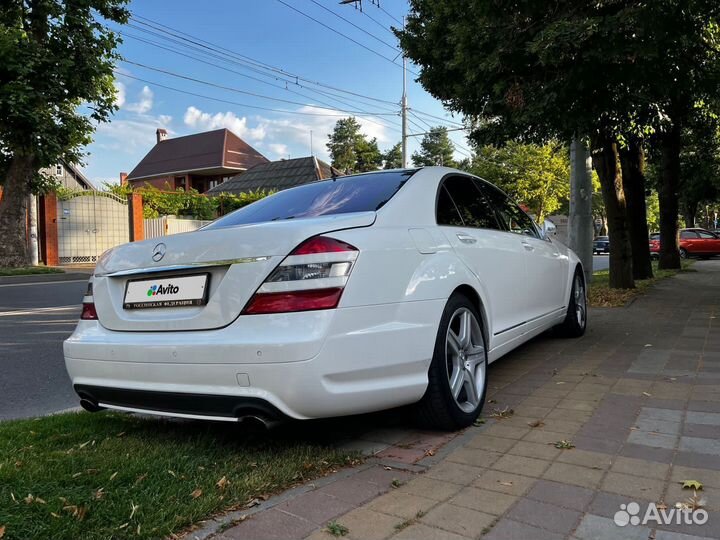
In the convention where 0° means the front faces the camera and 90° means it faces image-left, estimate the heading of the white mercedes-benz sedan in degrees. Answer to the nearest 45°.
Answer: approximately 225°

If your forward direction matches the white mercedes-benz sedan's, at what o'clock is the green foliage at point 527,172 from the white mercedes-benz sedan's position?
The green foliage is roughly at 11 o'clock from the white mercedes-benz sedan.

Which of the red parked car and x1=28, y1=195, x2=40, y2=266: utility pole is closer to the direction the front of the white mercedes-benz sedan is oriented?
the red parked car

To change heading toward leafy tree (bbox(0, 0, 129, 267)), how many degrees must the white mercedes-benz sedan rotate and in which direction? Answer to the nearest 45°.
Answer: approximately 90° to its left

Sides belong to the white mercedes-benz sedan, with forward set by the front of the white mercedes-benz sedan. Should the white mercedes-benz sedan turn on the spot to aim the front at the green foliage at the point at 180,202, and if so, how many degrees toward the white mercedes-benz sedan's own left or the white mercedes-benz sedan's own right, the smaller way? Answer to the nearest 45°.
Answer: approximately 45° to the white mercedes-benz sedan's own left

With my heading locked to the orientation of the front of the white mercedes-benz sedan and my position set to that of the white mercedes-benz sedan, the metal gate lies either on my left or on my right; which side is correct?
on my left

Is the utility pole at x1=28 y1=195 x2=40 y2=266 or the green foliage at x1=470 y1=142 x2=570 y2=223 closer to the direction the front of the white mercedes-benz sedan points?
the green foliage

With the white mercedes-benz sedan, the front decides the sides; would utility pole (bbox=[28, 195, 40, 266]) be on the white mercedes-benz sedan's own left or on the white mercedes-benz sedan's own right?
on the white mercedes-benz sedan's own left

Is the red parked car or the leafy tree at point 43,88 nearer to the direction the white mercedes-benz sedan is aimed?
the red parked car
